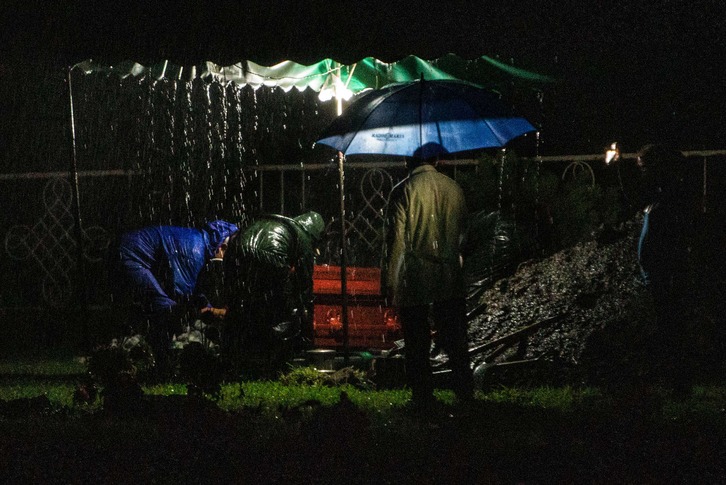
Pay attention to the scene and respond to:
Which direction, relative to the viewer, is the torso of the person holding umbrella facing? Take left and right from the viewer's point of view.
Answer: facing away from the viewer

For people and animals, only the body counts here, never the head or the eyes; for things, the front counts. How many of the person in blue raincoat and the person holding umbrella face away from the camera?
1

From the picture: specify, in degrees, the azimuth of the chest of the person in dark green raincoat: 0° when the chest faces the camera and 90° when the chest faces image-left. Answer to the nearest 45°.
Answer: approximately 270°

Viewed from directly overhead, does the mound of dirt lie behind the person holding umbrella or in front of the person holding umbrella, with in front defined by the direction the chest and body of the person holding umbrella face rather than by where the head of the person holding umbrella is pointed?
in front

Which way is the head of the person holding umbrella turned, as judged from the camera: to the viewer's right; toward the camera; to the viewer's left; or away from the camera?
away from the camera

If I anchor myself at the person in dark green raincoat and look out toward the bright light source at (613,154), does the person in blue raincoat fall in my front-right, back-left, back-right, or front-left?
back-left

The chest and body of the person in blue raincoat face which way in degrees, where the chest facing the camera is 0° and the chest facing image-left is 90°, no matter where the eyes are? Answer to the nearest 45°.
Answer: approximately 270°

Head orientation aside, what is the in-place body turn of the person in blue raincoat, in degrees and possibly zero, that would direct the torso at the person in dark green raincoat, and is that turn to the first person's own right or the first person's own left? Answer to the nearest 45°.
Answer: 0° — they already face them

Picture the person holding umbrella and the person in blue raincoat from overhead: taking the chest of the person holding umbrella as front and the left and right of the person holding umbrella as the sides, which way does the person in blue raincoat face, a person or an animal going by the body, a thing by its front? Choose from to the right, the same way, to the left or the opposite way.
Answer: to the right

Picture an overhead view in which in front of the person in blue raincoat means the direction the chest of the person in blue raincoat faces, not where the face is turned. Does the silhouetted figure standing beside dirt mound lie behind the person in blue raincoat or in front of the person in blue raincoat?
in front

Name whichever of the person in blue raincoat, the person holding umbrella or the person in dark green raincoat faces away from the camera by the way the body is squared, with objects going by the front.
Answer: the person holding umbrella

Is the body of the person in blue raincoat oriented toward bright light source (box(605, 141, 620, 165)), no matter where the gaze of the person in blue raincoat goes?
yes

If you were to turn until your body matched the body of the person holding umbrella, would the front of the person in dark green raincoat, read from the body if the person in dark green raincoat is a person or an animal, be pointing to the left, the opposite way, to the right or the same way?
to the right

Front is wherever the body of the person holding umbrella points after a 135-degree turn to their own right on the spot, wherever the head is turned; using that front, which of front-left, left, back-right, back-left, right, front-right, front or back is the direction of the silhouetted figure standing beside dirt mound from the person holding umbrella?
front-left

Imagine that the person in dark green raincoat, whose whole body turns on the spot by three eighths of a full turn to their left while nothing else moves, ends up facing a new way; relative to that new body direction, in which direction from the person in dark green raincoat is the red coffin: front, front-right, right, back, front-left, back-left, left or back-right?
right
